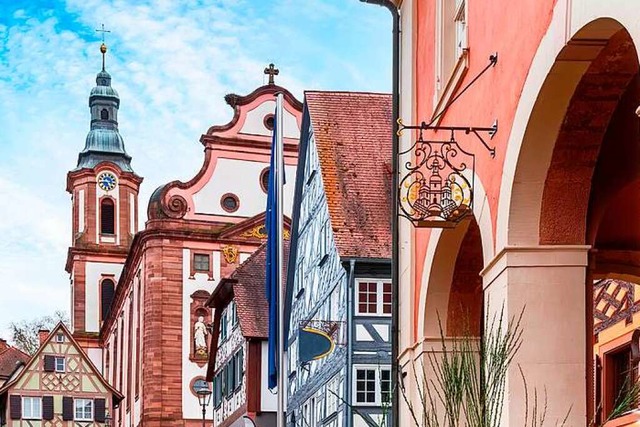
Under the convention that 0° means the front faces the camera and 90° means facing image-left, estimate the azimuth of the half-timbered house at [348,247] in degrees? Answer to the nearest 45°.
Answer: approximately 90°

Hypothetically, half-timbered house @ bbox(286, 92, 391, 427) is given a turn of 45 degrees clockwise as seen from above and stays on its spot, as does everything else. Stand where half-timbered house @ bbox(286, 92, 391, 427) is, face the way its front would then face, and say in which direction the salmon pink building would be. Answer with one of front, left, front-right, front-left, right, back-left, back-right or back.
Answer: back-left

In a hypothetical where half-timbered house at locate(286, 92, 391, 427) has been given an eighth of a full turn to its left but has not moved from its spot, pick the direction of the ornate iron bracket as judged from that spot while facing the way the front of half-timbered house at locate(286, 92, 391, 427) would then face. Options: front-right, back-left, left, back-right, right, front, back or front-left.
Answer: front-left

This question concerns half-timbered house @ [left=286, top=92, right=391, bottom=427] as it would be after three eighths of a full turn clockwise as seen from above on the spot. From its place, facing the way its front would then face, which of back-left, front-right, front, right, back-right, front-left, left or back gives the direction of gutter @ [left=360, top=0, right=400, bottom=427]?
back-right

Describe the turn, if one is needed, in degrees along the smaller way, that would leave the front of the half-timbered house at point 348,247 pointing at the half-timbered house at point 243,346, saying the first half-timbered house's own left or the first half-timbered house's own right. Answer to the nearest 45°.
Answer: approximately 90° to the first half-timbered house's own right
